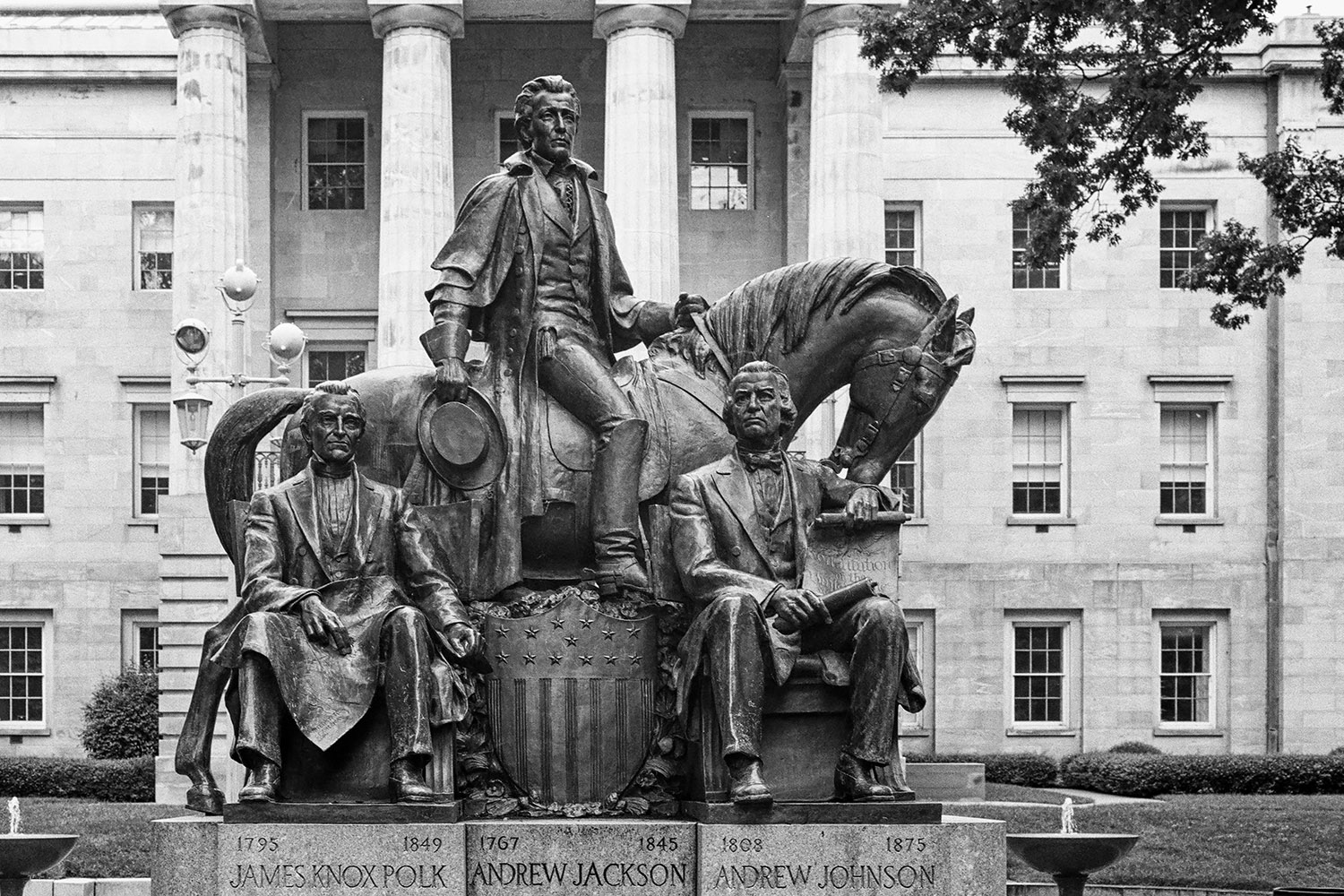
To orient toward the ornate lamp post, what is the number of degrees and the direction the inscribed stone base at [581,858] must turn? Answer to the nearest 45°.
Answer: approximately 180°

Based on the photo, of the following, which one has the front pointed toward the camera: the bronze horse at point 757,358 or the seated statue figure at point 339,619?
the seated statue figure

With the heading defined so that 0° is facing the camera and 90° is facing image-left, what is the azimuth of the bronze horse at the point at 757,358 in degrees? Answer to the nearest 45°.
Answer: approximately 270°

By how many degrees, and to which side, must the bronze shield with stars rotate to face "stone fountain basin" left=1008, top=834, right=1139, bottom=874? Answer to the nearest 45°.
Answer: approximately 135° to its left

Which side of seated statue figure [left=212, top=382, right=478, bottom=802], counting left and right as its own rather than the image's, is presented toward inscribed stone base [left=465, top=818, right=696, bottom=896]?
left

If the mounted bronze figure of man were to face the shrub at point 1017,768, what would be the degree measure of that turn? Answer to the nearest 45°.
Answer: approximately 135° to its left

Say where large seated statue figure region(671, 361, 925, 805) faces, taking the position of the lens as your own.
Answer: facing the viewer

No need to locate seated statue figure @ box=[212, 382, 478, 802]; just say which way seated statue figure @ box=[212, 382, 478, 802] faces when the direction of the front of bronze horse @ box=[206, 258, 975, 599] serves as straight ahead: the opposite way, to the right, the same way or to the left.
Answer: to the right

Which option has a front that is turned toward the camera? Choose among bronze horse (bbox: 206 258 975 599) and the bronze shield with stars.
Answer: the bronze shield with stars

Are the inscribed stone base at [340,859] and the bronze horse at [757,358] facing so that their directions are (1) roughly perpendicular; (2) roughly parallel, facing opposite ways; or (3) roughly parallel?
roughly perpendicular

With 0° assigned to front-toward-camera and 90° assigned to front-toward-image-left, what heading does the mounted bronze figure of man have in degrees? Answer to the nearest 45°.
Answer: approximately 315°
